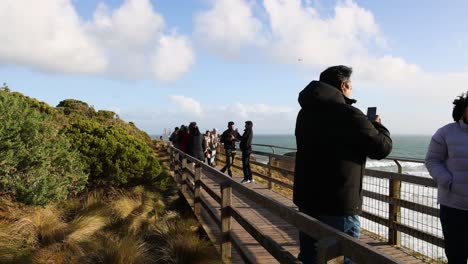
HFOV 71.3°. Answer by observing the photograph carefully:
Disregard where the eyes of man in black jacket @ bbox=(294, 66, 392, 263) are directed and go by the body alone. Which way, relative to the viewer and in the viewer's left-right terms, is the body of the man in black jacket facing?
facing away from the viewer and to the right of the viewer

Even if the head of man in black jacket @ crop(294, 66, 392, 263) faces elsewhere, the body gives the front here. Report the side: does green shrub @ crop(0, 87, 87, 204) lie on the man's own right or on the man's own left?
on the man's own left

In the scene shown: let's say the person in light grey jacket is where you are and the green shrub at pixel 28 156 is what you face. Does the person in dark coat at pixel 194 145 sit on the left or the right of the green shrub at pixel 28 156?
right

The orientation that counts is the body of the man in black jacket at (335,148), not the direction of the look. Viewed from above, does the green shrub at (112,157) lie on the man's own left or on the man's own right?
on the man's own left

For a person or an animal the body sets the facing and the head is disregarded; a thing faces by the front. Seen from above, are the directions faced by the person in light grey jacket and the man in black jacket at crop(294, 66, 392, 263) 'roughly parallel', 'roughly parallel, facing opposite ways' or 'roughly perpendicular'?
roughly perpendicular
